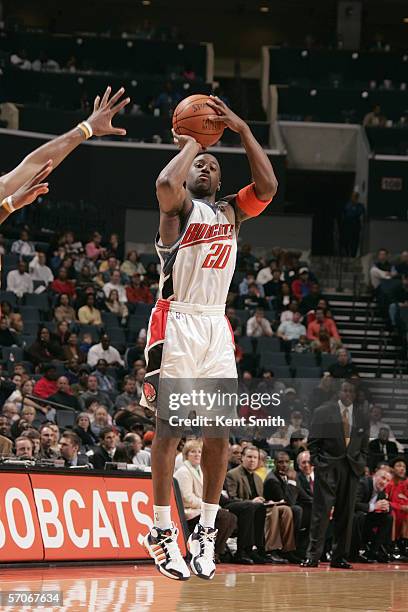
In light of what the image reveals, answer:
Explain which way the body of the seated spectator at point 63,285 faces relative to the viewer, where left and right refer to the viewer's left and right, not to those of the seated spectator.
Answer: facing the viewer

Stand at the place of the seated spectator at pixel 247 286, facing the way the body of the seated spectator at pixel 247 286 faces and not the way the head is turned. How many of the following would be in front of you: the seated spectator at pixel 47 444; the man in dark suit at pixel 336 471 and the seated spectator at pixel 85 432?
3

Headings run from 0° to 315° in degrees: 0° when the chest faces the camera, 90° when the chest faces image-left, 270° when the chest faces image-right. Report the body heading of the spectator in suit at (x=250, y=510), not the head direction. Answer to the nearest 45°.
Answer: approximately 315°

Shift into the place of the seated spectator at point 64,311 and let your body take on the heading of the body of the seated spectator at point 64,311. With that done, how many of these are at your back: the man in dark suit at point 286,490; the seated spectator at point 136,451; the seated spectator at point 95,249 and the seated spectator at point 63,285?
2

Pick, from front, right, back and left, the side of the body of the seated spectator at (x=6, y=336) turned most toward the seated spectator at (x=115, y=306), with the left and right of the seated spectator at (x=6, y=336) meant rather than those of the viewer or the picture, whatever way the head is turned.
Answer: left

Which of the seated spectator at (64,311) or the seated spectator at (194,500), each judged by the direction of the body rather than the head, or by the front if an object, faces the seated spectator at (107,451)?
the seated spectator at (64,311)

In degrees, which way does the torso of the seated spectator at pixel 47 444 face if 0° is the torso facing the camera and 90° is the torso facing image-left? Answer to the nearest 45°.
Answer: approximately 315°

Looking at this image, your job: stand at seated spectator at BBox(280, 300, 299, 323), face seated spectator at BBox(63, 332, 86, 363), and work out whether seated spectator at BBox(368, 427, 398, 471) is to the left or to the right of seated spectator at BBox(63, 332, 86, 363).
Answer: left

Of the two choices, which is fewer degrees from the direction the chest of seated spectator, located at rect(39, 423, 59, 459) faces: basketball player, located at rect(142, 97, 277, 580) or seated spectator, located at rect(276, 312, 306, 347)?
the basketball player

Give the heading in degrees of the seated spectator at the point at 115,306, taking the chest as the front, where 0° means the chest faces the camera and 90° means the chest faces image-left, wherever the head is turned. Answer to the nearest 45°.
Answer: approximately 315°

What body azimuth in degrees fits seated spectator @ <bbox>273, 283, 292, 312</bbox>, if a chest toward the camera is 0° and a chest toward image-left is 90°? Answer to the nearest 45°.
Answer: approximately 45°

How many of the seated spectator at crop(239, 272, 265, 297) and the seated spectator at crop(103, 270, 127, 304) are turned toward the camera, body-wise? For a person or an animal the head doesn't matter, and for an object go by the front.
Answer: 2
